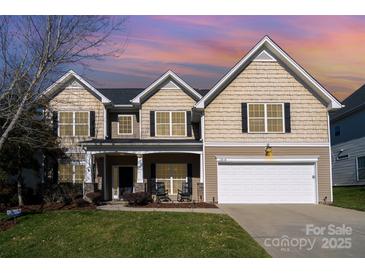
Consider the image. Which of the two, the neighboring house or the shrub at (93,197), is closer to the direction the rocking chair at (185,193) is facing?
the shrub

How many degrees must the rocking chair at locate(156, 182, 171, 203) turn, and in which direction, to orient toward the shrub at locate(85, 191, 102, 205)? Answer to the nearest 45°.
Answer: approximately 90° to its right

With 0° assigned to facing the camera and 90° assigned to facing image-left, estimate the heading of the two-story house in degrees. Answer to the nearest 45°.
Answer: approximately 0°

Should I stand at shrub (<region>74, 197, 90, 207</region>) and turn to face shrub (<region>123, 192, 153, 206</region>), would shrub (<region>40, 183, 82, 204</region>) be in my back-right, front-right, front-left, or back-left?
back-left

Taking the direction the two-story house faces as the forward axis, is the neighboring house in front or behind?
behind

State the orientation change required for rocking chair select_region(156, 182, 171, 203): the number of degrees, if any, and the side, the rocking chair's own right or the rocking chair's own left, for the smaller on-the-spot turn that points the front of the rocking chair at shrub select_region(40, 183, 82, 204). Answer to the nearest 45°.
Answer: approximately 135° to the rocking chair's own right
